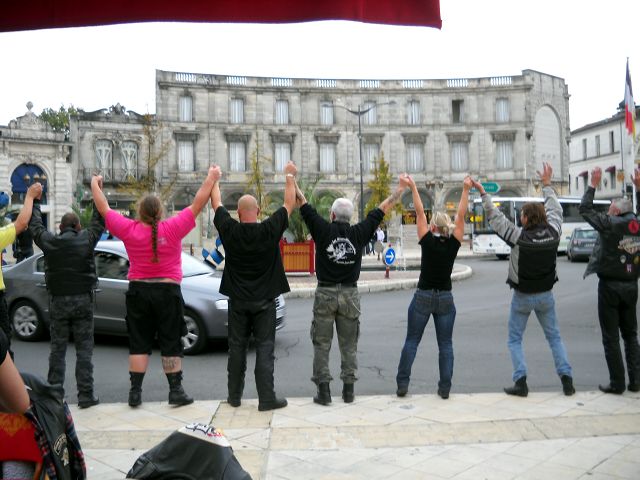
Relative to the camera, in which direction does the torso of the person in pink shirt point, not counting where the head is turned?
away from the camera

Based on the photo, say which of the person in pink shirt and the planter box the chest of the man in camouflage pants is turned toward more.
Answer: the planter box

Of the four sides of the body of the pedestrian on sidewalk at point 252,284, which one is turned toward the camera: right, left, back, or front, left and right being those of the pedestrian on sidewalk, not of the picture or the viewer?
back

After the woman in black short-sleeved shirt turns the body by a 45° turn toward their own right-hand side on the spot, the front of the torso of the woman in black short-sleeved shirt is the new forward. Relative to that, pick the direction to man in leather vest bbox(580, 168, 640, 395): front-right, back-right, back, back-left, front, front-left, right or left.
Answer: front-right

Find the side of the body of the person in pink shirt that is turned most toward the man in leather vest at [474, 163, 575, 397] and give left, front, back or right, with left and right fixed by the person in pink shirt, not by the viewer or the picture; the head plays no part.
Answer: right

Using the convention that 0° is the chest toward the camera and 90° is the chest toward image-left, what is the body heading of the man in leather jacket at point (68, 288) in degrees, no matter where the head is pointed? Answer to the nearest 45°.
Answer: approximately 180°

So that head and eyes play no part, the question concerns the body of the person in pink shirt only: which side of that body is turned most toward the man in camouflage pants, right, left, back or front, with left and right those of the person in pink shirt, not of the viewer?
right

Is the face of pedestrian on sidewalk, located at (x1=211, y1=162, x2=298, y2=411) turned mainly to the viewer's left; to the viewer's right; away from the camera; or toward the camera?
away from the camera

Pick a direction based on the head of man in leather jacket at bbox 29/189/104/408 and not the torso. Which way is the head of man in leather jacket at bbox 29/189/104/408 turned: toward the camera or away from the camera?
away from the camera

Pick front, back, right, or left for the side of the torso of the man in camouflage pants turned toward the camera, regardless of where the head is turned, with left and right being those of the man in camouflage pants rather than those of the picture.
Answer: back

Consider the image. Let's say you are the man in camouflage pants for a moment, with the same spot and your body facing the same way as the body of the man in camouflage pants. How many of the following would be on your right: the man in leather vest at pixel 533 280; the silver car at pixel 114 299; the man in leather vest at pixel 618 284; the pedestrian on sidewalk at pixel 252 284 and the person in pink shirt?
2

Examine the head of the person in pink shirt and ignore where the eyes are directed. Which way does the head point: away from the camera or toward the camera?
away from the camera

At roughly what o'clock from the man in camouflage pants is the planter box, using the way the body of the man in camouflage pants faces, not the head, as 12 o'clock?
The planter box is roughly at 12 o'clock from the man in camouflage pants.

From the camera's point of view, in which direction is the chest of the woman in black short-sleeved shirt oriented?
away from the camera
